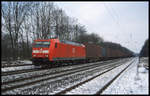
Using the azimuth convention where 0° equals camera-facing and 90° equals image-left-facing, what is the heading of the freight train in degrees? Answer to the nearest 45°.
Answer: approximately 45°
